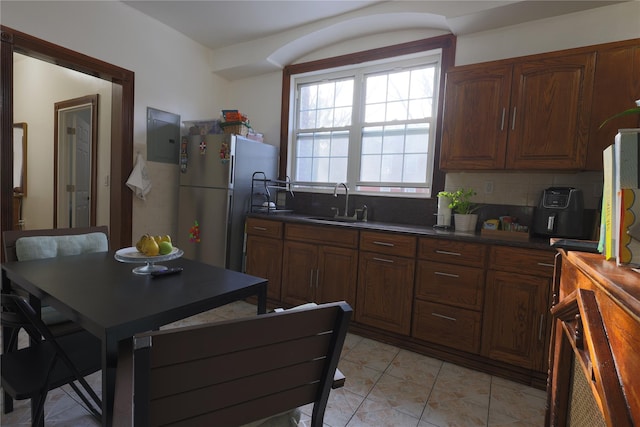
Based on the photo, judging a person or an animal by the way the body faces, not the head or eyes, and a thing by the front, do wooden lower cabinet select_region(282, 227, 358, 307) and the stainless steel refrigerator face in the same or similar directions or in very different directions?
same or similar directions

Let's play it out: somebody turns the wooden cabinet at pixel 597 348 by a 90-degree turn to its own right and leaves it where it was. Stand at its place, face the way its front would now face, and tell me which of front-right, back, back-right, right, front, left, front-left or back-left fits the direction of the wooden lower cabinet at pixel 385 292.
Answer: front

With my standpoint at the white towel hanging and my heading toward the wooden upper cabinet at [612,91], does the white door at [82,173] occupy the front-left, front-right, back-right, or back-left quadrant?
back-left

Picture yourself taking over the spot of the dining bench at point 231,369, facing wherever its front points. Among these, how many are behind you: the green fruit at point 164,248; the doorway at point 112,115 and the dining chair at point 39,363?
0

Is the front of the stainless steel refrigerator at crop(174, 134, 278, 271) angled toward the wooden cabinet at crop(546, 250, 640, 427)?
no

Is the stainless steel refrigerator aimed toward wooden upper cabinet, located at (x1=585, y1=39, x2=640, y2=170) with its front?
no

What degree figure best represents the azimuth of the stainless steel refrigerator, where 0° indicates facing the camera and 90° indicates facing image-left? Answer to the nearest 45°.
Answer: approximately 45°

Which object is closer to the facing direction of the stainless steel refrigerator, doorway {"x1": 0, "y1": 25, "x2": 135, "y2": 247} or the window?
the doorway

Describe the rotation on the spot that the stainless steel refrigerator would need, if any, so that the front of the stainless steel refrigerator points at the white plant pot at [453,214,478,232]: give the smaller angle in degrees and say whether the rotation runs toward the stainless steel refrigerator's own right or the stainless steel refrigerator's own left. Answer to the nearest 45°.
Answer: approximately 90° to the stainless steel refrigerator's own left

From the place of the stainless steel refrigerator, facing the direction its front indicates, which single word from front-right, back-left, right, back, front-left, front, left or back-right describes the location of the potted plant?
left

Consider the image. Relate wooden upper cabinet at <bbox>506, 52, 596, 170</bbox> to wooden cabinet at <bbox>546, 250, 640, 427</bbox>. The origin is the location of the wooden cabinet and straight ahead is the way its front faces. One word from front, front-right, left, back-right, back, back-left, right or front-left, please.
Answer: back-right

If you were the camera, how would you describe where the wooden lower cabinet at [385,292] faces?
facing the viewer and to the left of the viewer

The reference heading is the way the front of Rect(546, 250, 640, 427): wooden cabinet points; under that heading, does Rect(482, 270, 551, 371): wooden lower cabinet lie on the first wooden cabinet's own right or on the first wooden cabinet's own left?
on the first wooden cabinet's own right

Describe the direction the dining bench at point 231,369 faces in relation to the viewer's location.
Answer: facing away from the viewer and to the left of the viewer

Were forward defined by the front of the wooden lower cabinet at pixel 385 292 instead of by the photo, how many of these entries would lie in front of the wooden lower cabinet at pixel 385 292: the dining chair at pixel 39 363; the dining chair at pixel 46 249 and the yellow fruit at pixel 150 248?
3

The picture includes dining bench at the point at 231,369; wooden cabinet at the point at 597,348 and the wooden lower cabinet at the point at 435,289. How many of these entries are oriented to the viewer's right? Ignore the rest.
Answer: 0

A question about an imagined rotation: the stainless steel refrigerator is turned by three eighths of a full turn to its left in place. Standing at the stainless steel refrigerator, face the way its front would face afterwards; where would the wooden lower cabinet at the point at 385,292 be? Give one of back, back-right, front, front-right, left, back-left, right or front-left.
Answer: front-right

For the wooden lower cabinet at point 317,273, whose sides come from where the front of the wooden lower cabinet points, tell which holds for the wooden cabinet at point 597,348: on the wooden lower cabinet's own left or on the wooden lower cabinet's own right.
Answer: on the wooden lower cabinet's own left
